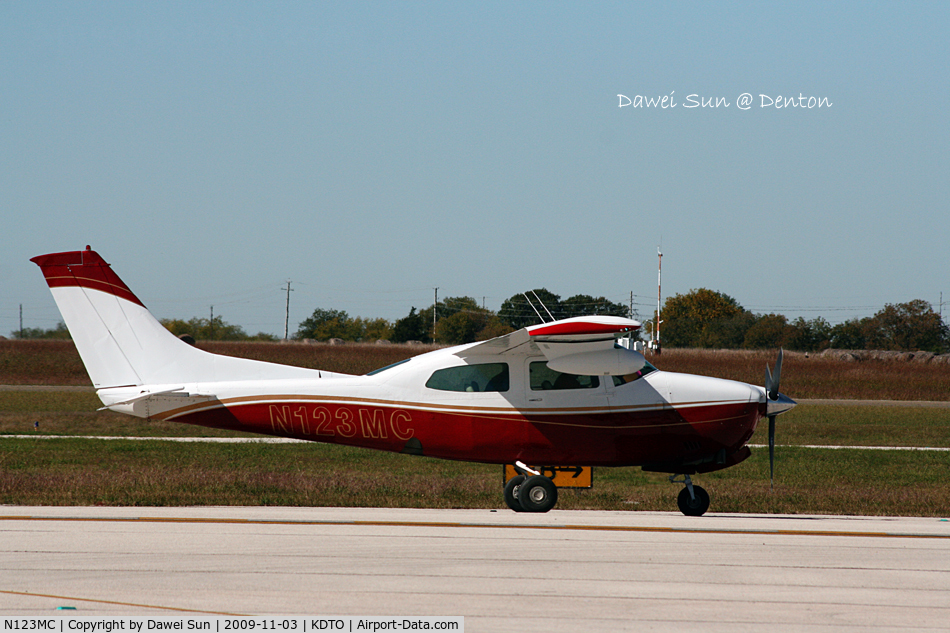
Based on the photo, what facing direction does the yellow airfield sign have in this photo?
toward the camera

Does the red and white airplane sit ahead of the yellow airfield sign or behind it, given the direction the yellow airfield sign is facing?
ahead

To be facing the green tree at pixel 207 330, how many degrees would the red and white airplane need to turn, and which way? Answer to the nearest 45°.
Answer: approximately 90° to its left

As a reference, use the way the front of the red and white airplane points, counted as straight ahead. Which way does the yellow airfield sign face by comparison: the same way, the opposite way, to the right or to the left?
to the right

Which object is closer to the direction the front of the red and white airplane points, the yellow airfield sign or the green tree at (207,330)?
the yellow airfield sign

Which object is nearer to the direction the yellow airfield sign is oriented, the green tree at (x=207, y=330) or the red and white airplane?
the red and white airplane

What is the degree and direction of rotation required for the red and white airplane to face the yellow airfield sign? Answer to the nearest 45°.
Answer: approximately 45° to its left

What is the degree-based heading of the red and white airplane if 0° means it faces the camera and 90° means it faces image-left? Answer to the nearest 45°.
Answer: approximately 270°

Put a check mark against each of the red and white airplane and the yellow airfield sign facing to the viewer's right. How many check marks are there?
1

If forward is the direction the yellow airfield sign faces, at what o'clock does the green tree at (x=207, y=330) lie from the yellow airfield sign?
The green tree is roughly at 5 o'clock from the yellow airfield sign.
